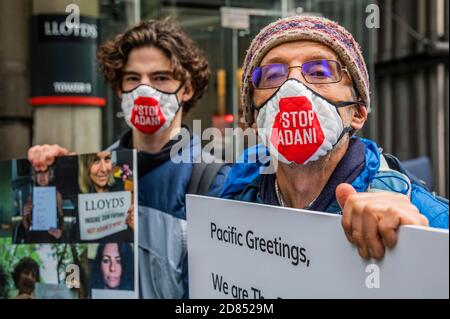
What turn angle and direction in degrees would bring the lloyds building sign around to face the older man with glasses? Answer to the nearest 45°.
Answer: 0° — it already faces them

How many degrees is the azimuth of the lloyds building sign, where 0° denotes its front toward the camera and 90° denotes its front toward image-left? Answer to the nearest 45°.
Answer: approximately 0°
